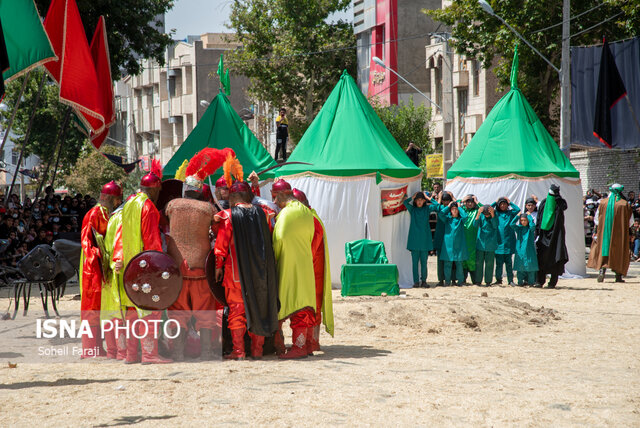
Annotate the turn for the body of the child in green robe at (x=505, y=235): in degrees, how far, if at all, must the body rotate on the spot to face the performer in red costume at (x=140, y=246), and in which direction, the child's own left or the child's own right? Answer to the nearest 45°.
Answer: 0° — they already face them

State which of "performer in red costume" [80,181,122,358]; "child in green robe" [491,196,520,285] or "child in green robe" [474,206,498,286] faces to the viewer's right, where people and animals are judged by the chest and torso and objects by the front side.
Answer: the performer in red costume

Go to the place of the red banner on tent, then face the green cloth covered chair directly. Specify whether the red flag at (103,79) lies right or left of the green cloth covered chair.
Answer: right

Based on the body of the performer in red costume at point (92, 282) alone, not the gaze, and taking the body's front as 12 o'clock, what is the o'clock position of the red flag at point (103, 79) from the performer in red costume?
The red flag is roughly at 9 o'clock from the performer in red costume.

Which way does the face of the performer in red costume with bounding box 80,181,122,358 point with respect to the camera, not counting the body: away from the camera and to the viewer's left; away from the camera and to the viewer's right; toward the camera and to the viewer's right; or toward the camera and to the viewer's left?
away from the camera and to the viewer's right

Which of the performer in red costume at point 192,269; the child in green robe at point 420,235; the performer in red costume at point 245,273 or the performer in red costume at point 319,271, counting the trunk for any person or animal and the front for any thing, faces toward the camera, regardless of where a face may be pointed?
the child in green robe

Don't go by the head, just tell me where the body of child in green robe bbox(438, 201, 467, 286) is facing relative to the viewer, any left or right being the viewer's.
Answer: facing the viewer

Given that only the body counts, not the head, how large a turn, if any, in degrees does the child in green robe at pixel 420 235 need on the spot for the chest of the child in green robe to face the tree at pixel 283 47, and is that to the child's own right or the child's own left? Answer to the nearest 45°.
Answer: approximately 180°

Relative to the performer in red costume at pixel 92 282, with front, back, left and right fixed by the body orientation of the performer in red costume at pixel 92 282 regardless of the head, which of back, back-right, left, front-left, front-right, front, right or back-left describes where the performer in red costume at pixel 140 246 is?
front-right

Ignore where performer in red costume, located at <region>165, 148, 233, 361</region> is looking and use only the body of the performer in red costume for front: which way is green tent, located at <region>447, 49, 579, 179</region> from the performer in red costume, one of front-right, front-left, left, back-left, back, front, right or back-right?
front-right

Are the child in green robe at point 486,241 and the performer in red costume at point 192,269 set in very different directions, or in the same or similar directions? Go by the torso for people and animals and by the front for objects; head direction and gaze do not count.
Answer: very different directions

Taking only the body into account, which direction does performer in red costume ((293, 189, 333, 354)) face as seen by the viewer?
to the viewer's left

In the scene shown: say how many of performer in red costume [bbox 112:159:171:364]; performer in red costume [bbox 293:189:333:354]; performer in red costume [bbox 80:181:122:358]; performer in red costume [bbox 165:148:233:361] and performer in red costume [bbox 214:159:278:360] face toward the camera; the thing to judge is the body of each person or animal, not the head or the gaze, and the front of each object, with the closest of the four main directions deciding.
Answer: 0

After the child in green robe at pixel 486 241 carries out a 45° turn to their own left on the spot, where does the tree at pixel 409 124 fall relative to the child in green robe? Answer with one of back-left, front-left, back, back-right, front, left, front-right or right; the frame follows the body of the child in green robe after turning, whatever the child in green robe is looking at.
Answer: back-left

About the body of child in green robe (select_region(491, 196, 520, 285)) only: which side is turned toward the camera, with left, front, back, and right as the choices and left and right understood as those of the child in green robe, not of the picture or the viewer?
front

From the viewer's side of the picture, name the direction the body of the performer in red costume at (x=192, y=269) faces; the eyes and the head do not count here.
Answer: away from the camera

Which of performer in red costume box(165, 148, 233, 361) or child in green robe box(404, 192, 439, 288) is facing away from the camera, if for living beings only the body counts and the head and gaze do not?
the performer in red costume

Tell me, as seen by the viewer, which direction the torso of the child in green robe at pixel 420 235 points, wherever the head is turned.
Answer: toward the camera

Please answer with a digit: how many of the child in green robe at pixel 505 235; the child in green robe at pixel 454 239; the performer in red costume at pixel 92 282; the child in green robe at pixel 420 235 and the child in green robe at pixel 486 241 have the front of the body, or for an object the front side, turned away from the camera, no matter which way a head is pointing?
0
